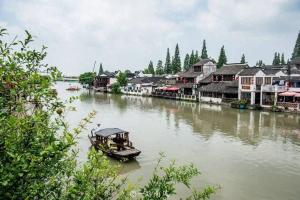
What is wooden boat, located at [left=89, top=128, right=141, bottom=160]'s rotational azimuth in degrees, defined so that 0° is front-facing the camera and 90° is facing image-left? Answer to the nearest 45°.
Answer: approximately 315°
